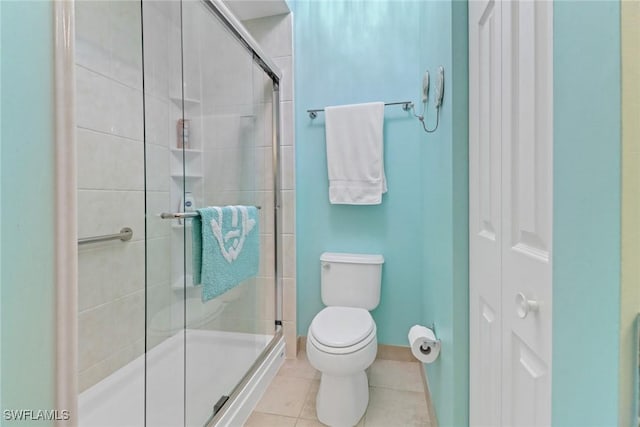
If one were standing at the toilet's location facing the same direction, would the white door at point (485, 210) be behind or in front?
in front

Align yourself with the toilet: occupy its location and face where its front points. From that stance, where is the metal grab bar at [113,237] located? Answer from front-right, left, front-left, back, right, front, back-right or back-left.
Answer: right

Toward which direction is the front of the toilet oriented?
toward the camera

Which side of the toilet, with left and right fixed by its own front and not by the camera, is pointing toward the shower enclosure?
right
